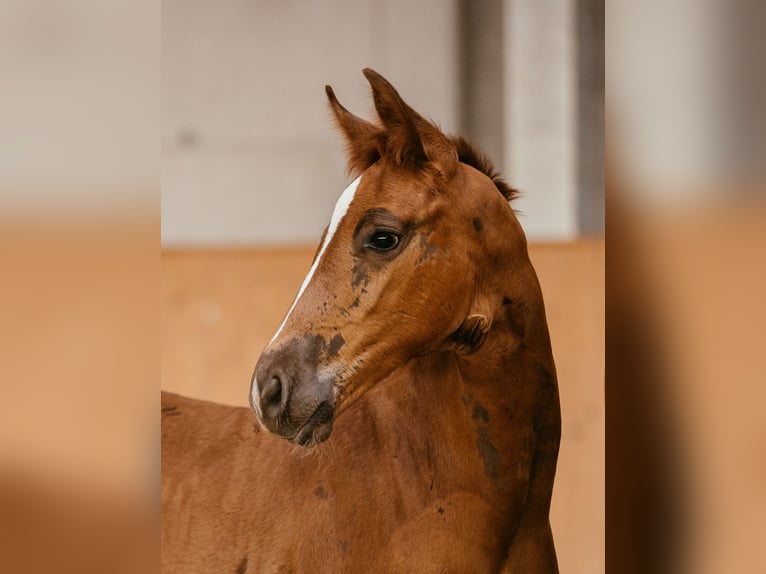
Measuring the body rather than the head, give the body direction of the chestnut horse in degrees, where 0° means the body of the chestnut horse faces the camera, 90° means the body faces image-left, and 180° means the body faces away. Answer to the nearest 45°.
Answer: approximately 270°
